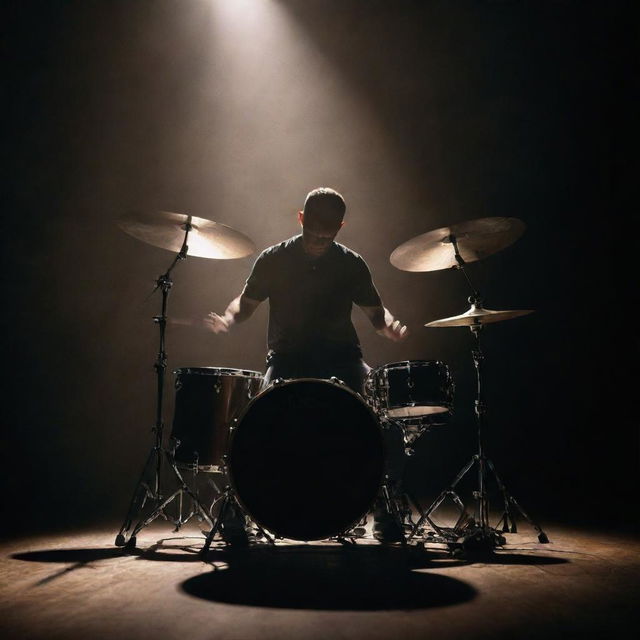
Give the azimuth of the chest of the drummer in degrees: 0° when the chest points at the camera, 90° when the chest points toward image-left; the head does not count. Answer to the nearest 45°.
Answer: approximately 0°

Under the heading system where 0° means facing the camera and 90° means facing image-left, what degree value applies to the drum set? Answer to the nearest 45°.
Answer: approximately 0°

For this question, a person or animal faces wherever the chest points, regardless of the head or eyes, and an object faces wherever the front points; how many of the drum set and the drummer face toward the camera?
2

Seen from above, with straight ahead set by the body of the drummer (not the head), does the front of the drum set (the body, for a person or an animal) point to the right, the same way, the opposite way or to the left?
the same way

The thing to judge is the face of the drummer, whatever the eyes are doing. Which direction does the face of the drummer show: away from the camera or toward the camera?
toward the camera
